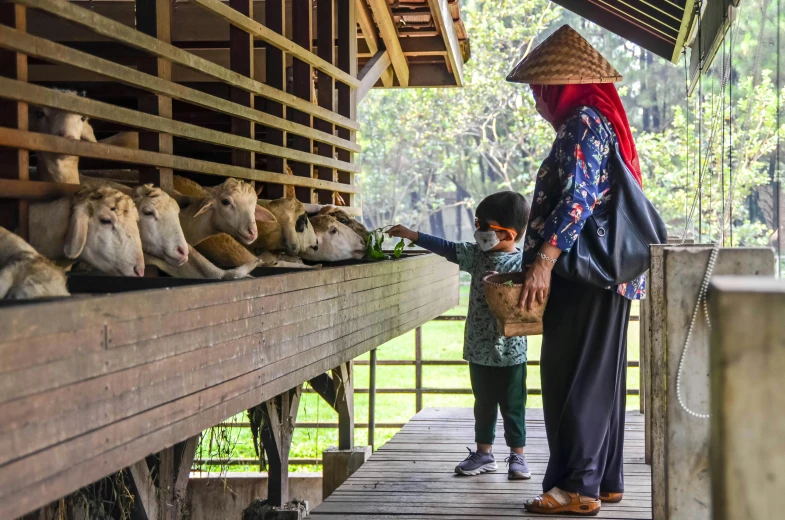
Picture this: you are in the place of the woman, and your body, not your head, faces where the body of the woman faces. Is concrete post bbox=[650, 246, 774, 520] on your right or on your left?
on your left

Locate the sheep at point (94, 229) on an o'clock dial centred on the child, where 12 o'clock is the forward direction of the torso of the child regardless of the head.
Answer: The sheep is roughly at 12 o'clock from the child.

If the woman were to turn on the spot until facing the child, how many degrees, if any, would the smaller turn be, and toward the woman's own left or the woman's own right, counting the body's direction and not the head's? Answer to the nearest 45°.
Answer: approximately 45° to the woman's own right

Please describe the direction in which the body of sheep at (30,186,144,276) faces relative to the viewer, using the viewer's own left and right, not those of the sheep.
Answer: facing to the right of the viewer

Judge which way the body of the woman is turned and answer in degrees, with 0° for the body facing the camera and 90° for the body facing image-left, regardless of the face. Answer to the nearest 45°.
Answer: approximately 90°
